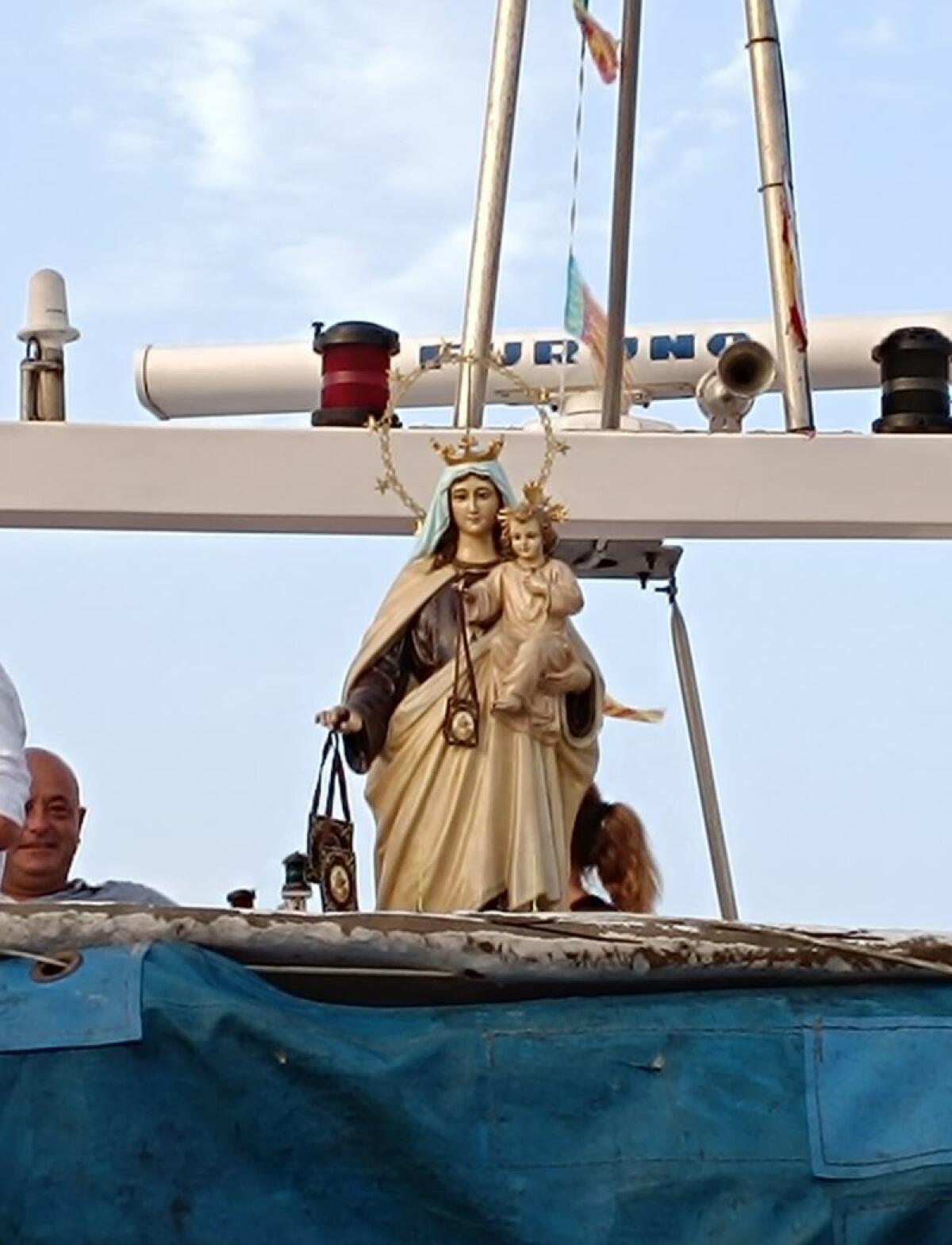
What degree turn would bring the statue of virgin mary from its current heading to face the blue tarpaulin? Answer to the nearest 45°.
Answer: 0° — it already faces it

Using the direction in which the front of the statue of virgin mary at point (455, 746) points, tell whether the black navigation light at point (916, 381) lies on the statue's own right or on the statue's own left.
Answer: on the statue's own left

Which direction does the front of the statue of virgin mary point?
toward the camera
